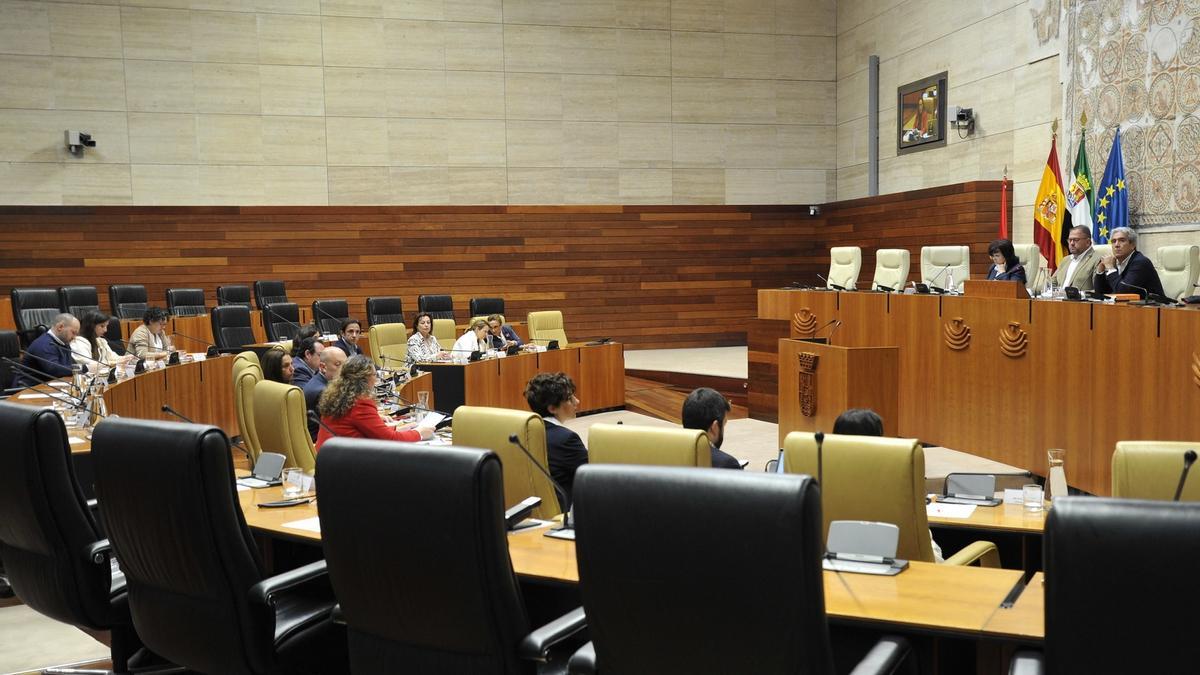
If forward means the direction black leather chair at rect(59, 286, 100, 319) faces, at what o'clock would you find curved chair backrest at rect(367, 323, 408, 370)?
The curved chair backrest is roughly at 12 o'clock from the black leather chair.

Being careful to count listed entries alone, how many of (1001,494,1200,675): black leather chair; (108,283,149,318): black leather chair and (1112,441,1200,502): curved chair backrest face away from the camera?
2

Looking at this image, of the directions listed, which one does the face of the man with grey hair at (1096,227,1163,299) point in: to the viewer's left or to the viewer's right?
to the viewer's left

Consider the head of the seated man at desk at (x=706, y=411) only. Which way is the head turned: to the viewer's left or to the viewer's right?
to the viewer's right

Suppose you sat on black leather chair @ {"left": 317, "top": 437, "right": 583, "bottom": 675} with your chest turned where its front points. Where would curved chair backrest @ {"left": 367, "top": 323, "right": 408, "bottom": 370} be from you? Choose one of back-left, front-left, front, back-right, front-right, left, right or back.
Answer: front-left

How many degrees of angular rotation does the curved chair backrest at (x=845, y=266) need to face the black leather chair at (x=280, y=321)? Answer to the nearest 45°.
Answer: approximately 45° to its right

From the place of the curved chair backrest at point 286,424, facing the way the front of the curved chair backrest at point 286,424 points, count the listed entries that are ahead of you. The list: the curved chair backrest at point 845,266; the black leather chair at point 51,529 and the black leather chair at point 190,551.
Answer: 1

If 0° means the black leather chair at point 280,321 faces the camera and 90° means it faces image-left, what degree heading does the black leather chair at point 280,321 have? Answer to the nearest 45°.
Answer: approximately 315°

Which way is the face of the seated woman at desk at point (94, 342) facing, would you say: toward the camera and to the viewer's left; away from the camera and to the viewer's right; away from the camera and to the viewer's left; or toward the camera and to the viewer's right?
toward the camera and to the viewer's right

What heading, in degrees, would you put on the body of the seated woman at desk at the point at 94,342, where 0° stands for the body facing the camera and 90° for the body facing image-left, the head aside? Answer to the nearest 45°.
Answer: approximately 315°

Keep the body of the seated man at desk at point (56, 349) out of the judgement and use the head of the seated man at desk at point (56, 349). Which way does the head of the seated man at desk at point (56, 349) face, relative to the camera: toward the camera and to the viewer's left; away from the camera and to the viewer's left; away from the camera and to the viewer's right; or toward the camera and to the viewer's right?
toward the camera and to the viewer's right

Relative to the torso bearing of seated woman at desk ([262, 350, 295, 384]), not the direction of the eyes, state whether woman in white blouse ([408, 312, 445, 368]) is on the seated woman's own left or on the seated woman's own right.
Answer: on the seated woman's own left

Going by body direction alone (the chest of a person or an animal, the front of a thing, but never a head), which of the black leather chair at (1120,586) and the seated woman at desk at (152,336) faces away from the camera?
the black leather chair
